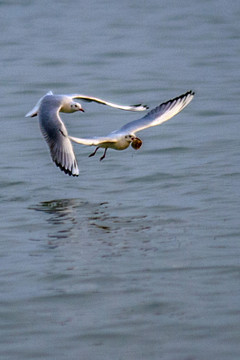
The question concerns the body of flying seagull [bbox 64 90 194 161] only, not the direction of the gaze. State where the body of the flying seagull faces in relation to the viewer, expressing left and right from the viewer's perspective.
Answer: facing the viewer and to the right of the viewer
